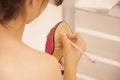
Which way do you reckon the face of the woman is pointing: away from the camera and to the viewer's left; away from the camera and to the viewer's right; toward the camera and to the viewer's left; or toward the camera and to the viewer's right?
away from the camera and to the viewer's right

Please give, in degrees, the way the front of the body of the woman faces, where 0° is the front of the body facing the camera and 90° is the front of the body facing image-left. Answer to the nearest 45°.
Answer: approximately 225°
